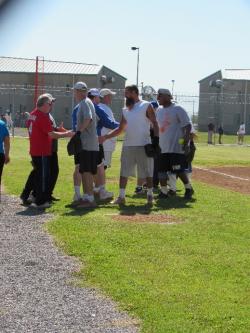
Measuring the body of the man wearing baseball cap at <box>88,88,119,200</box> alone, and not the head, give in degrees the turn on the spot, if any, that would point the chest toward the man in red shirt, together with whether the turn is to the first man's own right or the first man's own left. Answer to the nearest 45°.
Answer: approximately 135° to the first man's own right

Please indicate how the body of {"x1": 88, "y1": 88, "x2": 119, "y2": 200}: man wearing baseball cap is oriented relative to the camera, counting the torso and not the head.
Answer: to the viewer's right

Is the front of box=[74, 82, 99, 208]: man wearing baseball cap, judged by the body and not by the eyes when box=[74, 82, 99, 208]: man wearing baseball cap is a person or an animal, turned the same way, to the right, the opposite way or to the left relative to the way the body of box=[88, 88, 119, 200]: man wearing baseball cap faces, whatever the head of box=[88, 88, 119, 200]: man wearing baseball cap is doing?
the opposite way

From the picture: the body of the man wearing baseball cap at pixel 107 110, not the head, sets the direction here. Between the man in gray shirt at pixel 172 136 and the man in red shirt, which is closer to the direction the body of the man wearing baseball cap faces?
the man in gray shirt

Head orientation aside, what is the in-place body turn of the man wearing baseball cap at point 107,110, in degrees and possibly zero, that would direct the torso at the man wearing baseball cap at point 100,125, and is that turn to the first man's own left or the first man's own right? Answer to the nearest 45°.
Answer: approximately 90° to the first man's own right

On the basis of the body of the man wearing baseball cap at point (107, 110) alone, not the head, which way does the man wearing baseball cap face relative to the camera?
to the viewer's right

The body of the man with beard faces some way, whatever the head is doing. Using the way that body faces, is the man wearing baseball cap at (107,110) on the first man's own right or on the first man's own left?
on the first man's own right

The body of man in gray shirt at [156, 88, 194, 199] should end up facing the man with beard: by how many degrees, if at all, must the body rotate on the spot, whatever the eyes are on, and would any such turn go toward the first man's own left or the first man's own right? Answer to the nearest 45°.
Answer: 0° — they already face them

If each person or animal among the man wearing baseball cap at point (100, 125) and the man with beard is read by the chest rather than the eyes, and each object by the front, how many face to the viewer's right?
1

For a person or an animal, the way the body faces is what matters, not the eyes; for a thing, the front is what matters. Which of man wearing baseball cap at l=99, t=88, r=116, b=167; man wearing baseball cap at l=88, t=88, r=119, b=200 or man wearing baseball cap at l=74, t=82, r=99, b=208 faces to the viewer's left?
man wearing baseball cap at l=74, t=82, r=99, b=208

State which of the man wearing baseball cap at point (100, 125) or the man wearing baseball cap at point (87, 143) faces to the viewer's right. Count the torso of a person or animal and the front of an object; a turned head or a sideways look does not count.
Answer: the man wearing baseball cap at point (100, 125)

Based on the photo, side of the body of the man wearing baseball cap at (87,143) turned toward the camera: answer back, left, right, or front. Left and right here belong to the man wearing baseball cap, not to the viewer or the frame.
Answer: left

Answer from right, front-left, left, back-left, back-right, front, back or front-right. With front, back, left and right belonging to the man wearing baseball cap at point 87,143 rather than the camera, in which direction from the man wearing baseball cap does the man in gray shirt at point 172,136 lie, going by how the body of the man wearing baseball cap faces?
back-right

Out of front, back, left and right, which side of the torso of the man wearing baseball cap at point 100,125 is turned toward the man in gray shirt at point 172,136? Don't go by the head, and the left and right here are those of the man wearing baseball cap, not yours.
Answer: front
